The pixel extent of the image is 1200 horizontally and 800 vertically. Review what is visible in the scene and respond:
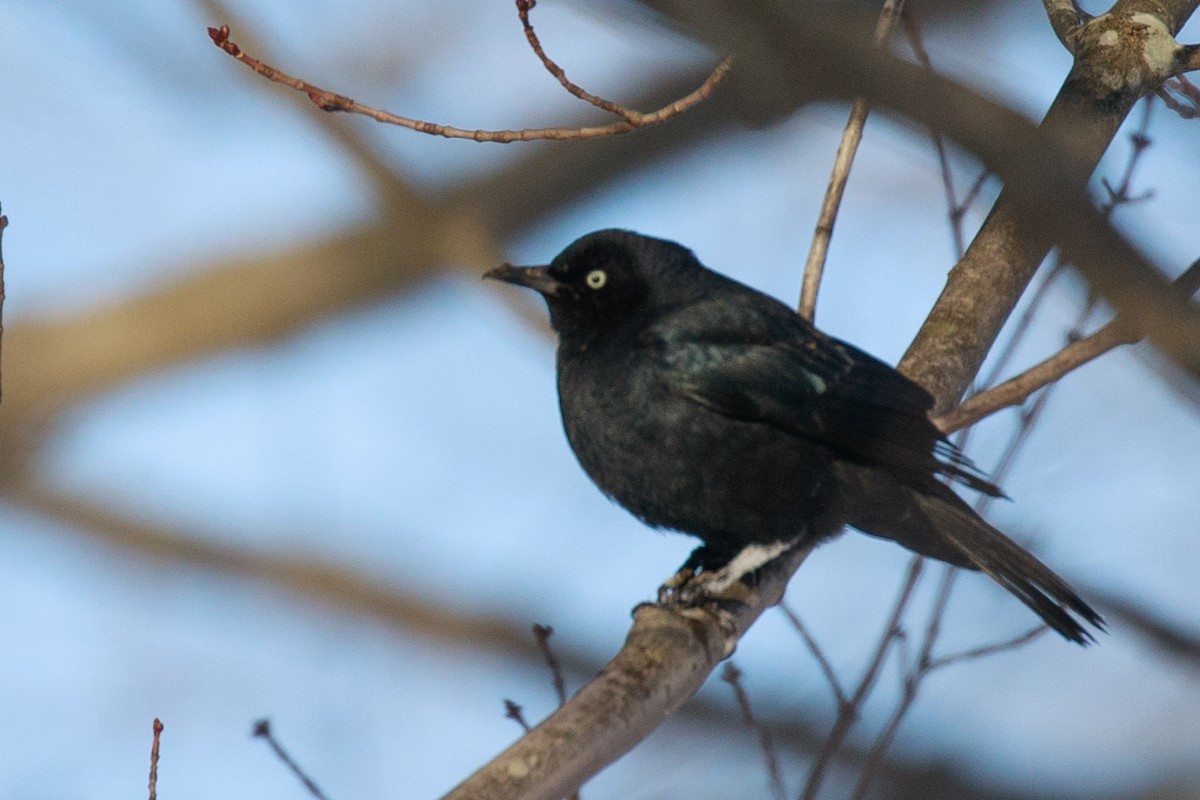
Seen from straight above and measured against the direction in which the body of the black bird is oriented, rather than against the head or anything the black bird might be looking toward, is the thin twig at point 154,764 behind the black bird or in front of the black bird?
in front

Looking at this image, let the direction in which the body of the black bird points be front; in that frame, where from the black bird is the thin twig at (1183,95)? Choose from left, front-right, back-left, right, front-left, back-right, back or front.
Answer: back

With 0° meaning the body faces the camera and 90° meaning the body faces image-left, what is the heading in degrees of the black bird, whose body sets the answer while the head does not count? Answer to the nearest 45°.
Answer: approximately 90°

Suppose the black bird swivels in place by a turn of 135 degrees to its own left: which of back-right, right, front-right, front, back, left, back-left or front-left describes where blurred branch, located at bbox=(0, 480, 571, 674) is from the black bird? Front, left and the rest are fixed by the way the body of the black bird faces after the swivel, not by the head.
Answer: back

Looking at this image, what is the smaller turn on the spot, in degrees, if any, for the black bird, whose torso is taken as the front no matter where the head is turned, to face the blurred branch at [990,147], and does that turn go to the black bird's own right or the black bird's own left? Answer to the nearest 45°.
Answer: approximately 135° to the black bird's own left

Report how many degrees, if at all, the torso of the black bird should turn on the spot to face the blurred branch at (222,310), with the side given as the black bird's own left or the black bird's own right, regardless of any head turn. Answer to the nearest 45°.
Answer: approximately 45° to the black bird's own right
